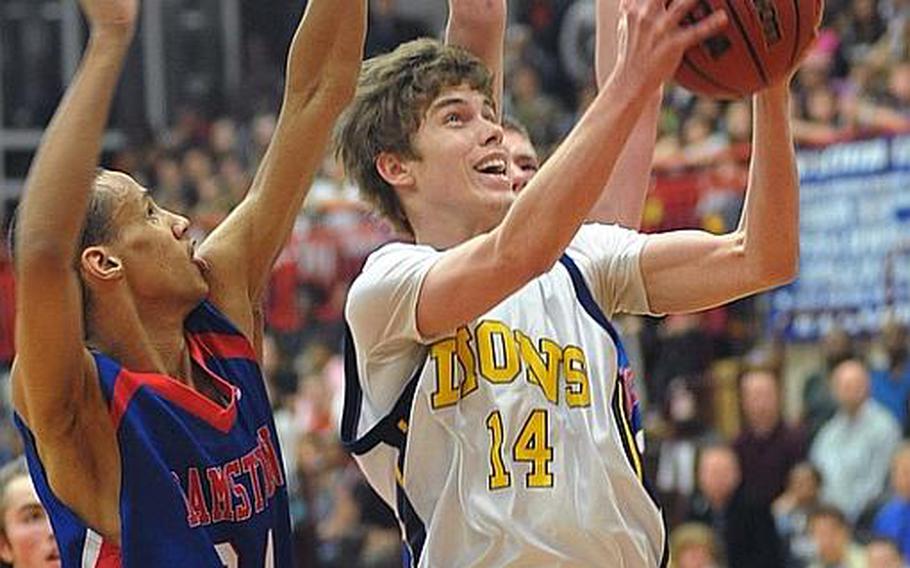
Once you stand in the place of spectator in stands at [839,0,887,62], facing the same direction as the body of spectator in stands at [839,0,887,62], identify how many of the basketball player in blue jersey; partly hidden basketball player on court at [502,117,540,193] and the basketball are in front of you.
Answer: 3

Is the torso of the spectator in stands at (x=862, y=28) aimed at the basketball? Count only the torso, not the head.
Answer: yes

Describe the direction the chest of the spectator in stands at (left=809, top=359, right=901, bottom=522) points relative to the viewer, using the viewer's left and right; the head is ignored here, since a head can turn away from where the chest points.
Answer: facing the viewer

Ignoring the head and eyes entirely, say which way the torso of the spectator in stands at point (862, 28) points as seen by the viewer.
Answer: toward the camera

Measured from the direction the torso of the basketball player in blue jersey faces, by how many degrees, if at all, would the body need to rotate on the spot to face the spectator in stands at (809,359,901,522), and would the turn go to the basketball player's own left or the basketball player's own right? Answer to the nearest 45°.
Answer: approximately 90° to the basketball player's own left

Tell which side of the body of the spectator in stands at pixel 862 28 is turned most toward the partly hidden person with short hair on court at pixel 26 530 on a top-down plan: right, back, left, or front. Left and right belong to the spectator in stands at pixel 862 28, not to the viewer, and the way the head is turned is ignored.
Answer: front

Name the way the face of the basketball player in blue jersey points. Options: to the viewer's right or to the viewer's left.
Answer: to the viewer's right

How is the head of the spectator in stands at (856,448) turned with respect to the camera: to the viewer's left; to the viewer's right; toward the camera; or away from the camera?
toward the camera

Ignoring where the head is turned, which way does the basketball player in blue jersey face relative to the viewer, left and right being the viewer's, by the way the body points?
facing the viewer and to the right of the viewer

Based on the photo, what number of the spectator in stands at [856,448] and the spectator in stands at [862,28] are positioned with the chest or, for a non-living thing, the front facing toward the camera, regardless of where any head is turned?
2

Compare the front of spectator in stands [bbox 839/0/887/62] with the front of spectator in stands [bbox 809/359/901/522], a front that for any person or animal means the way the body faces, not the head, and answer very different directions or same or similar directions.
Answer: same or similar directions

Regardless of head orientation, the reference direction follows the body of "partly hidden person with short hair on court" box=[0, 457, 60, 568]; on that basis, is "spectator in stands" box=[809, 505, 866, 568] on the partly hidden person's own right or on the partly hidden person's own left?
on the partly hidden person's own left
